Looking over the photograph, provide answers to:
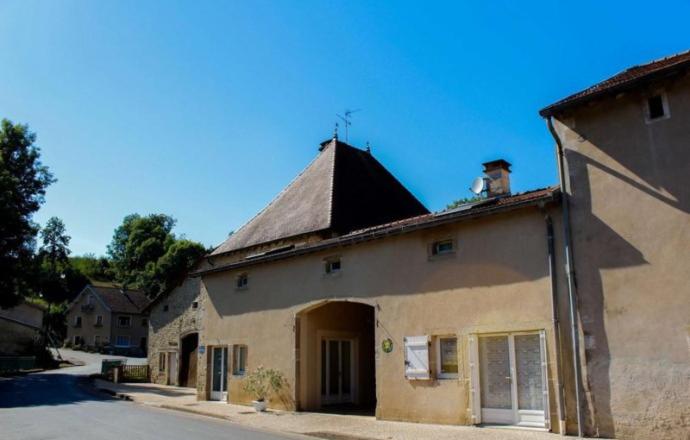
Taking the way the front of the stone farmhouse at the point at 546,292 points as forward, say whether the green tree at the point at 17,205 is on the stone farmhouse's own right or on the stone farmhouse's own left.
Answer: on the stone farmhouse's own right

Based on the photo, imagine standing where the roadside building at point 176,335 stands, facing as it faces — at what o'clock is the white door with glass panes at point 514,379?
The white door with glass panes is roughly at 10 o'clock from the roadside building.

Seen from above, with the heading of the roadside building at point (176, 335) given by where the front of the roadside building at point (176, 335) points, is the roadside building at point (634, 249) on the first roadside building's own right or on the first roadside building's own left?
on the first roadside building's own left

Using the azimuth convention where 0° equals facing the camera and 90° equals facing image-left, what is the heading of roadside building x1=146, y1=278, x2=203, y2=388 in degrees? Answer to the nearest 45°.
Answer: approximately 45°

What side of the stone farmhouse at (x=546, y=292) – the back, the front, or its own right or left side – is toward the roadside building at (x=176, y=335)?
right

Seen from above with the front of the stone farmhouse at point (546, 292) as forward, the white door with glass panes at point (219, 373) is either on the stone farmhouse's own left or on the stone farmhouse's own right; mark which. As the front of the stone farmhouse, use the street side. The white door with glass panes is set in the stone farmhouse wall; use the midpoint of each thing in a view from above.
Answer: on the stone farmhouse's own right

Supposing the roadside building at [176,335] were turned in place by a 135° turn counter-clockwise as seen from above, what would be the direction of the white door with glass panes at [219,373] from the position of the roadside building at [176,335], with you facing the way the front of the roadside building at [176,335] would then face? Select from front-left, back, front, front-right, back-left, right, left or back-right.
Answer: right

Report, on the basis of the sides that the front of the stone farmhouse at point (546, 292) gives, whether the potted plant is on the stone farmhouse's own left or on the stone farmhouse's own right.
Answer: on the stone farmhouse's own right

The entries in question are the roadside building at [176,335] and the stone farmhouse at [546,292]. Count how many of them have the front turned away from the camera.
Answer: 0

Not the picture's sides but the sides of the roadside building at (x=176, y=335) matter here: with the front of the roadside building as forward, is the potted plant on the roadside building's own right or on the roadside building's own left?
on the roadside building's own left

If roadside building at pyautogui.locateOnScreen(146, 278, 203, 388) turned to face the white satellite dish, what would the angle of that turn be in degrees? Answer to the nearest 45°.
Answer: approximately 45° to its left
